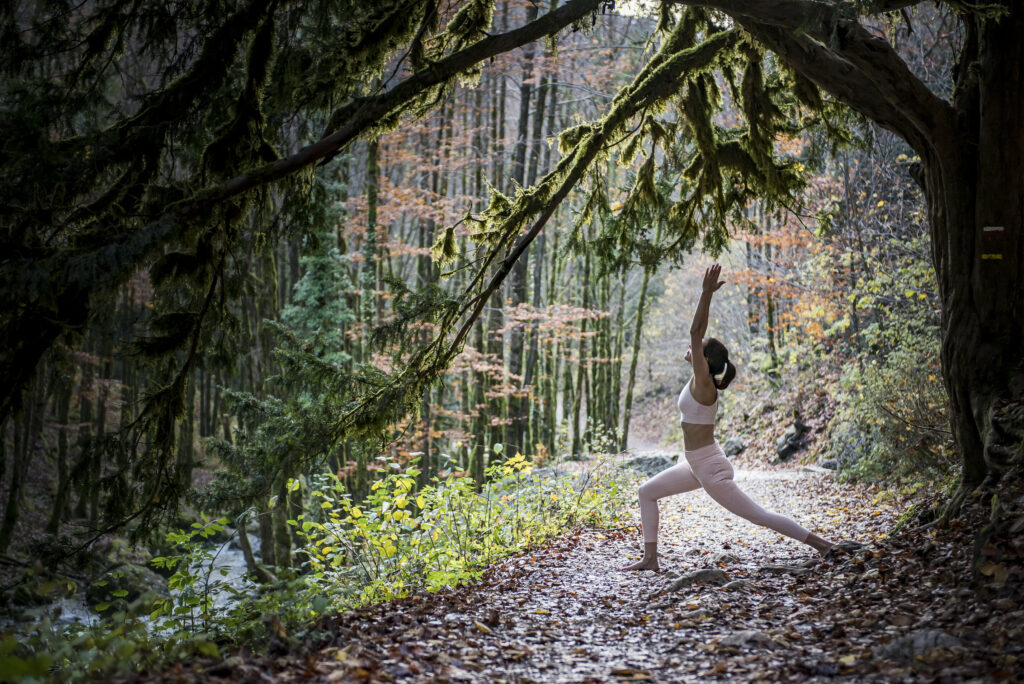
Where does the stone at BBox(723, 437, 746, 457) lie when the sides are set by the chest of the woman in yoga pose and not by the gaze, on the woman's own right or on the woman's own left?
on the woman's own right

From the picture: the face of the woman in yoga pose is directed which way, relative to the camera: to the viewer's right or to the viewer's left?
to the viewer's left

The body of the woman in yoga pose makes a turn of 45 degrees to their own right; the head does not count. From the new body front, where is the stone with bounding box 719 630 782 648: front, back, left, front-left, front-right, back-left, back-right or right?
back-left

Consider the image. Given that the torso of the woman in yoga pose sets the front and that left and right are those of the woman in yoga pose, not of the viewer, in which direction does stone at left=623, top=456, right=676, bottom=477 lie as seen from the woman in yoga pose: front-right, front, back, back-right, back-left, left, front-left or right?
right

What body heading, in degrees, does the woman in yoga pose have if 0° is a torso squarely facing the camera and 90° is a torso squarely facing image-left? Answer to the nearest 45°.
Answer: approximately 90°
